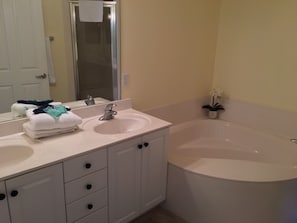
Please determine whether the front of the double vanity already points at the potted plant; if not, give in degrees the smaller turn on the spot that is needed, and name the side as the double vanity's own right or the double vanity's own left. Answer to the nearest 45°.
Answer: approximately 90° to the double vanity's own left

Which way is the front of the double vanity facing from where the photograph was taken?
facing the viewer and to the right of the viewer

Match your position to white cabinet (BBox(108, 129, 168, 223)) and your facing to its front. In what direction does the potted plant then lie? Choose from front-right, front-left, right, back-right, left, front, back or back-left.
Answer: left

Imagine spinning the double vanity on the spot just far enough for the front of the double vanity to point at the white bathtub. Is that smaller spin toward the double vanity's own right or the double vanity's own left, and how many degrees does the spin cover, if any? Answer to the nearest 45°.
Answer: approximately 45° to the double vanity's own left

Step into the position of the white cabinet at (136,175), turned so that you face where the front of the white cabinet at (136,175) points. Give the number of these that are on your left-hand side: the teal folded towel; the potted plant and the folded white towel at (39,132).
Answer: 1
